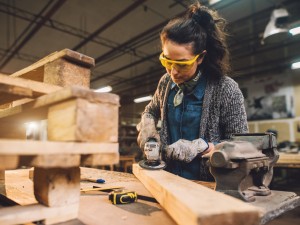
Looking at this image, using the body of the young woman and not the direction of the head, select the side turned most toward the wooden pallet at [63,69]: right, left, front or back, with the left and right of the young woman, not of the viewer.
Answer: front

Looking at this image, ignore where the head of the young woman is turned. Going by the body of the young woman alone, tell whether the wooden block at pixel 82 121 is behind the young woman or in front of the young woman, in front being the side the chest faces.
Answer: in front

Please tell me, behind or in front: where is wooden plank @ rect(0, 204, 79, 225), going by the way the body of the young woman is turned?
in front

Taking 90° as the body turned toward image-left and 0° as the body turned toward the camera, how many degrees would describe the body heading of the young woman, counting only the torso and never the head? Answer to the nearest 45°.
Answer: approximately 45°

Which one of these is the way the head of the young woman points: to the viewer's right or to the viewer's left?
to the viewer's left

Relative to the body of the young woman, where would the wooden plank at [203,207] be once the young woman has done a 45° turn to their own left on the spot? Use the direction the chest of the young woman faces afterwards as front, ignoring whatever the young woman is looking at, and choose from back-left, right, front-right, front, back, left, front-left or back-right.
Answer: front

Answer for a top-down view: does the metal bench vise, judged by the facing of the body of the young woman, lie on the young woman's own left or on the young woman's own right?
on the young woman's own left

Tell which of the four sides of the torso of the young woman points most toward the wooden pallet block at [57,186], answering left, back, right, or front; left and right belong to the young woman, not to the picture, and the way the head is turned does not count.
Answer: front
